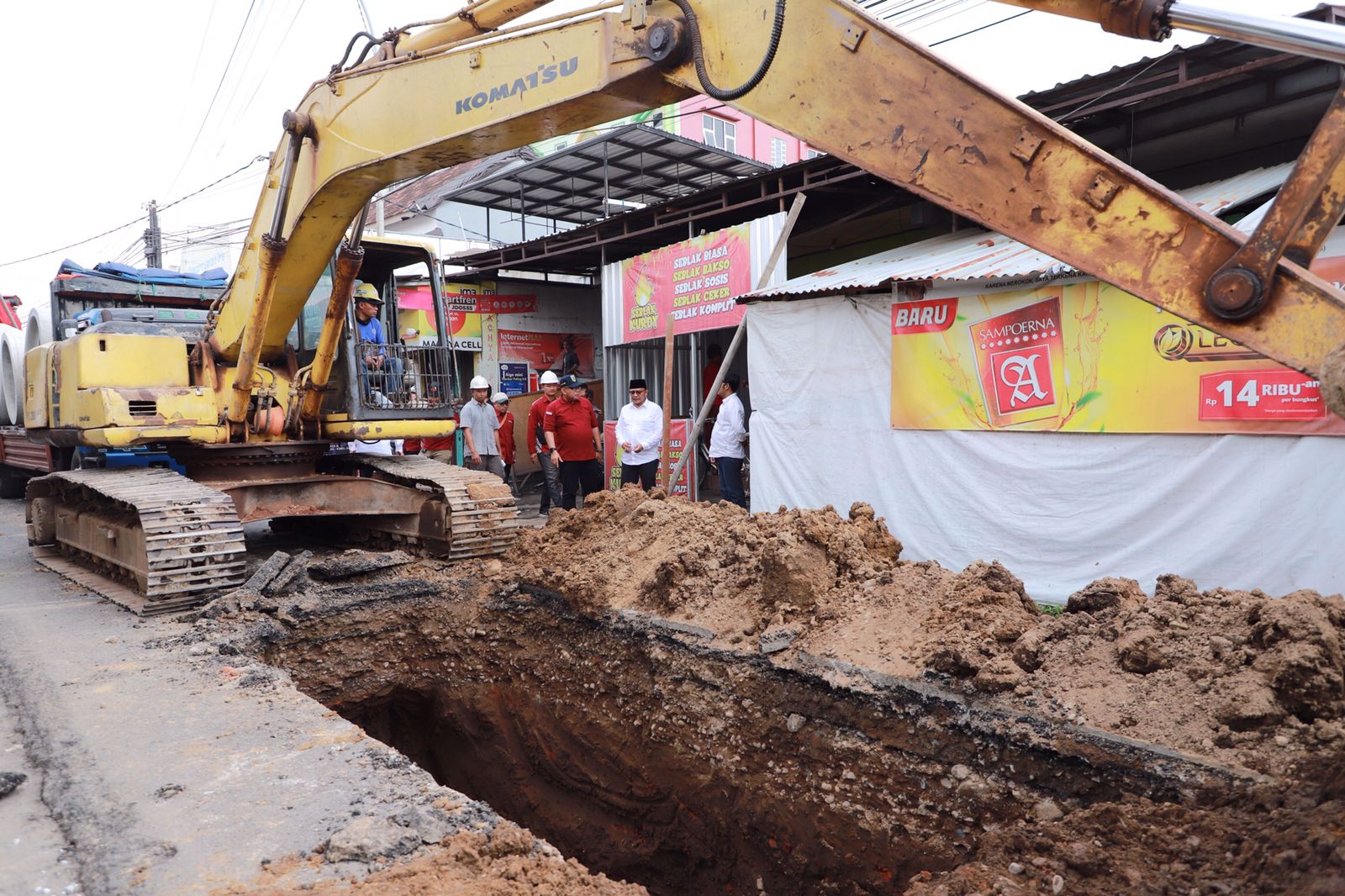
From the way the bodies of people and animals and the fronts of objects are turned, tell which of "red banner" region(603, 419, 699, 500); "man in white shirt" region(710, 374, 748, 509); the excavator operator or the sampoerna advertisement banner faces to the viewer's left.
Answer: the man in white shirt

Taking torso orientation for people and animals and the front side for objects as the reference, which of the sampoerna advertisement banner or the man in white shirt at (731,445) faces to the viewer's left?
the man in white shirt

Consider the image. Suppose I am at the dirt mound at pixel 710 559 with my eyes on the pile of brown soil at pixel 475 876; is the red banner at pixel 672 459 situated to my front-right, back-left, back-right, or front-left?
back-right

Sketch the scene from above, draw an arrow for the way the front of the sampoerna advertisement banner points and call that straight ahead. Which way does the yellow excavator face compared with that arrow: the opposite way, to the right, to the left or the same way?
to the left

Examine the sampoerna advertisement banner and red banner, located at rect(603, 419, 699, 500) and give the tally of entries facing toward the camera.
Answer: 2

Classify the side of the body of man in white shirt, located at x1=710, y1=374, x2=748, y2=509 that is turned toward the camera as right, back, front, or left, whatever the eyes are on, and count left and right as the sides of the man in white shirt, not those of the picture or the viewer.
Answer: left

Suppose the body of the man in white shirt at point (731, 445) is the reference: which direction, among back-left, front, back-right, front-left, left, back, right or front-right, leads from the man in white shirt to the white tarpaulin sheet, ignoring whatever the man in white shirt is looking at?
back-left

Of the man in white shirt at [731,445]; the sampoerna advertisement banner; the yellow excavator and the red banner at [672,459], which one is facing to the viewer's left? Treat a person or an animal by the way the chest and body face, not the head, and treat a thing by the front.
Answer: the man in white shirt

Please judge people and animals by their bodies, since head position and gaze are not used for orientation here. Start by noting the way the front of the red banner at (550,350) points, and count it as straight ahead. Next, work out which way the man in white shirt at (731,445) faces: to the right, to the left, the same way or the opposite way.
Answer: to the right

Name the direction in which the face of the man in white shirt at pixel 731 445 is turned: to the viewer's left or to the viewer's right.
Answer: to the viewer's left
